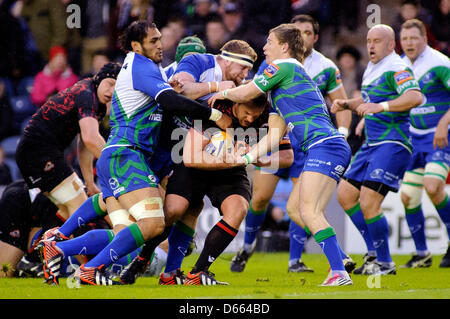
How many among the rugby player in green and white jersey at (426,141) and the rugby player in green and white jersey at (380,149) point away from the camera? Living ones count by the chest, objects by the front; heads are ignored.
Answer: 0

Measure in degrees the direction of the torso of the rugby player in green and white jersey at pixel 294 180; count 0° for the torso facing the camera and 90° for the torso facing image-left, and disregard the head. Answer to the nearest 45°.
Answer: approximately 45°

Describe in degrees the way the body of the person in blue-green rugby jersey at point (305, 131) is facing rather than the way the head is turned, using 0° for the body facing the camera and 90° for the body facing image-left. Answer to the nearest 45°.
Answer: approximately 90°

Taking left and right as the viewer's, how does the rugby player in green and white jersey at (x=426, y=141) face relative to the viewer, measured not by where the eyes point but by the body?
facing the viewer and to the left of the viewer

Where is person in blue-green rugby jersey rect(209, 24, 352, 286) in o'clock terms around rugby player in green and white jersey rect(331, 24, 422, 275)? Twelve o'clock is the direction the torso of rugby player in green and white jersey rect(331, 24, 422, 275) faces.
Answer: person in blue-green rugby jersey rect(209, 24, 352, 286) is roughly at 11 o'clock from rugby player in green and white jersey rect(331, 24, 422, 275).

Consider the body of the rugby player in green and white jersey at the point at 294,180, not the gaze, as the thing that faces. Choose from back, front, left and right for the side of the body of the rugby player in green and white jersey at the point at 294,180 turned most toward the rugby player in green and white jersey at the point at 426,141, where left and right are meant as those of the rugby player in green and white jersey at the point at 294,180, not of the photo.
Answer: back

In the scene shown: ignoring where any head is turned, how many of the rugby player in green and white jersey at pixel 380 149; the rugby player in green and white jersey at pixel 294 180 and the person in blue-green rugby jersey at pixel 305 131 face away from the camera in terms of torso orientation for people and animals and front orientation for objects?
0

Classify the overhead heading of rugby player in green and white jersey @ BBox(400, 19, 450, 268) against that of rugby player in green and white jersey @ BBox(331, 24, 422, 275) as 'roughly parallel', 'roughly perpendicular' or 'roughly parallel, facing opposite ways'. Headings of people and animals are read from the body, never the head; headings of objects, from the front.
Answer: roughly parallel

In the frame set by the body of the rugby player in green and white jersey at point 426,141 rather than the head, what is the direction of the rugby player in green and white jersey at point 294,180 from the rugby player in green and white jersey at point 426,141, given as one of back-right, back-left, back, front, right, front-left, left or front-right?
front

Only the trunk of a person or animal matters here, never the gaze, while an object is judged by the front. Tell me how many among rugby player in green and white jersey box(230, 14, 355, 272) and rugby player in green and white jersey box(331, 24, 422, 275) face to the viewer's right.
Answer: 0

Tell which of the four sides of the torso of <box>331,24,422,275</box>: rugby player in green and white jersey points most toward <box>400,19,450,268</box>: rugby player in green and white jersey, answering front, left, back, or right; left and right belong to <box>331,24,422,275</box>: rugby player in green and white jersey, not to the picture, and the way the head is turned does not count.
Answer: back

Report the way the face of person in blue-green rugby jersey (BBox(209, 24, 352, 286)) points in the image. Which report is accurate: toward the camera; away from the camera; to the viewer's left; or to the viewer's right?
to the viewer's left

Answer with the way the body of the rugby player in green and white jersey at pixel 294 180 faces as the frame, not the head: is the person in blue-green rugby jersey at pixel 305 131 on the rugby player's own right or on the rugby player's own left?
on the rugby player's own left

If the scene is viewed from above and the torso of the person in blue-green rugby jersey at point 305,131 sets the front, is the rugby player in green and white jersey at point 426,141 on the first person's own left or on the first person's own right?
on the first person's own right
